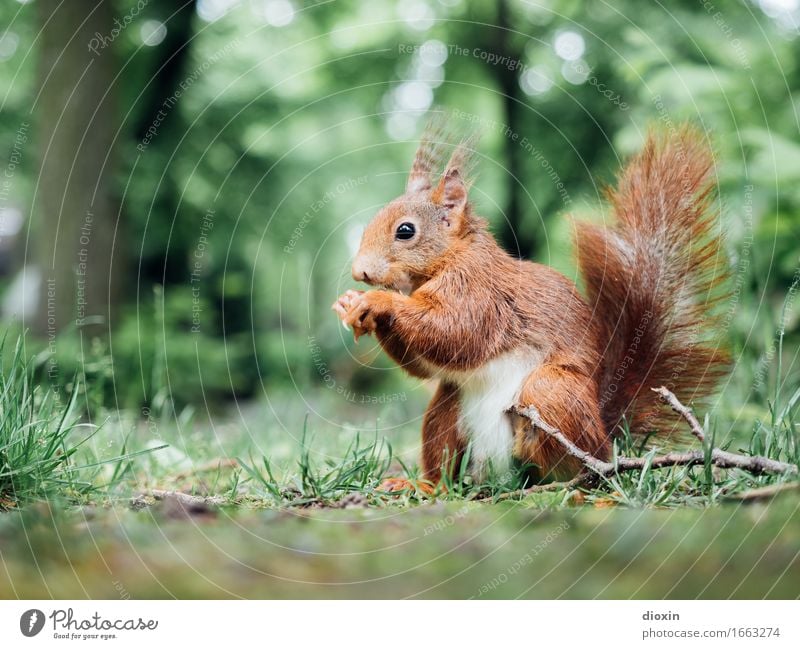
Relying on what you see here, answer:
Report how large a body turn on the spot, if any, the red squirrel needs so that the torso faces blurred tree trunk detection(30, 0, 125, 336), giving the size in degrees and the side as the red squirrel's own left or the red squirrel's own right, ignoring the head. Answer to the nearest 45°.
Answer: approximately 45° to the red squirrel's own right

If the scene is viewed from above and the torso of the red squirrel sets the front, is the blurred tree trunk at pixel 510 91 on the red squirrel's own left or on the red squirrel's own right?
on the red squirrel's own right

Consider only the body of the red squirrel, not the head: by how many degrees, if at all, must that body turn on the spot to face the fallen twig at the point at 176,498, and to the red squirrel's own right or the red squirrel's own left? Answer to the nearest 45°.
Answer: approximately 45° to the red squirrel's own left

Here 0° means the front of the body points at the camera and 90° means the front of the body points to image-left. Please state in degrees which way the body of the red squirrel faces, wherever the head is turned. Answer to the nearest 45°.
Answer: approximately 90°

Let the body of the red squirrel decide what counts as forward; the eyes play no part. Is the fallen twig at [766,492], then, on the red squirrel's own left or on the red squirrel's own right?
on the red squirrel's own left
